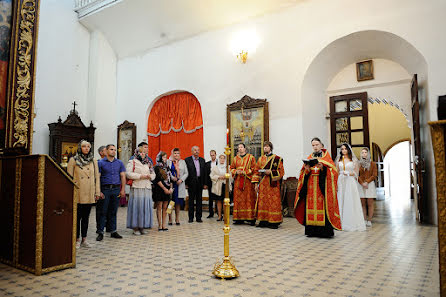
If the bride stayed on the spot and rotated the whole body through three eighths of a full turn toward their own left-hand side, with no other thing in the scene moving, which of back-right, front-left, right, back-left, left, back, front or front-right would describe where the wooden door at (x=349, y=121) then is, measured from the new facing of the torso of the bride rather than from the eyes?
left

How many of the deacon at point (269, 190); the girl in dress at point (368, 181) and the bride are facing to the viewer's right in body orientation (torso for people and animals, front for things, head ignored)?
0

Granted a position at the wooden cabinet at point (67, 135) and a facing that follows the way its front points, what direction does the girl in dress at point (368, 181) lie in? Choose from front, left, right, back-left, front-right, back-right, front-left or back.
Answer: front

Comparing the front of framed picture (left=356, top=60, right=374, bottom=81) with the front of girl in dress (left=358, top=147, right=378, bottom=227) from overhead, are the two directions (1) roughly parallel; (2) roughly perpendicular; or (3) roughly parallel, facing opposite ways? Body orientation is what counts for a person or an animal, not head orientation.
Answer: roughly parallel

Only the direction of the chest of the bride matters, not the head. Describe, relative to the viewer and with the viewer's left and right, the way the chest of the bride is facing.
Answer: facing the viewer and to the left of the viewer

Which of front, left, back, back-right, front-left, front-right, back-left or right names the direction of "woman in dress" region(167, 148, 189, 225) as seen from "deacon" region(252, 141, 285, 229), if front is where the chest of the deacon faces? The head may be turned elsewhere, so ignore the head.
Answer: front-right

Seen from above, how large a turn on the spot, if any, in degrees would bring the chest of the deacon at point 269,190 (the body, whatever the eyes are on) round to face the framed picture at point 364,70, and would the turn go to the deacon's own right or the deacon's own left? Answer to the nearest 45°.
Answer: approximately 180°

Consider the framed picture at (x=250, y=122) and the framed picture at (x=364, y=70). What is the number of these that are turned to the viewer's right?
0

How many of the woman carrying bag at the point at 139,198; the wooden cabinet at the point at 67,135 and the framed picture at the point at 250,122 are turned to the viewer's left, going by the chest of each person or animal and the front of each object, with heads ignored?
0

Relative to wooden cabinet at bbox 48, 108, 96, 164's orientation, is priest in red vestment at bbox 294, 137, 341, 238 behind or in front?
in front

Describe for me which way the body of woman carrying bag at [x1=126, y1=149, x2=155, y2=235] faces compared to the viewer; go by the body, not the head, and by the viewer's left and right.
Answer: facing the viewer and to the right of the viewer

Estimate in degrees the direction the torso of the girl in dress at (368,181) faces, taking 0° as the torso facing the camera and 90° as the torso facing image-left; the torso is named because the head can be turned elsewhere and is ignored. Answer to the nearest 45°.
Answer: approximately 45°
